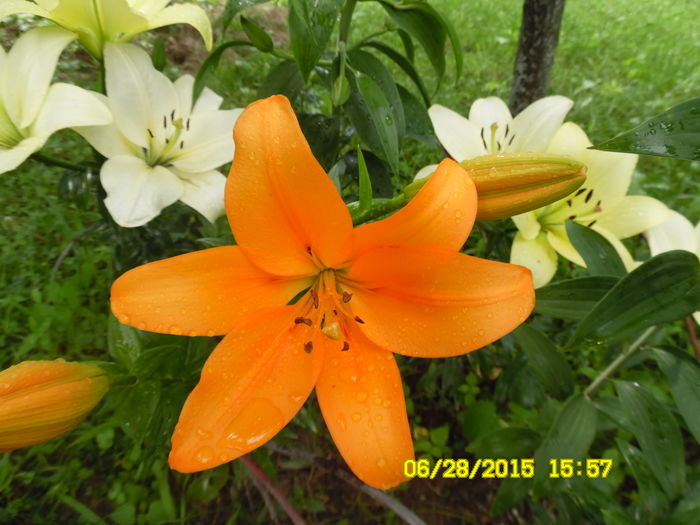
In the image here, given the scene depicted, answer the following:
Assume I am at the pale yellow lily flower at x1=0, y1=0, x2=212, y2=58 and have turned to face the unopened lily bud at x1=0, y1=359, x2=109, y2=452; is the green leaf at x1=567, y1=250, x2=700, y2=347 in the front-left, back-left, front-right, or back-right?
front-left

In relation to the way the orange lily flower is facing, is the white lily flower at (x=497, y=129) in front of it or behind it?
behind

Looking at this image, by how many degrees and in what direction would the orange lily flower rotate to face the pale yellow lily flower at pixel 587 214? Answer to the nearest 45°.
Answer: approximately 135° to its left

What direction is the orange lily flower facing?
toward the camera

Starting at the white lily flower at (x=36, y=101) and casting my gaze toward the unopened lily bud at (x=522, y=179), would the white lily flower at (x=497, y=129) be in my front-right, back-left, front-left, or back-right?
front-left

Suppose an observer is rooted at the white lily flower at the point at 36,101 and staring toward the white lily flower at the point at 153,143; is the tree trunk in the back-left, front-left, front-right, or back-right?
front-left

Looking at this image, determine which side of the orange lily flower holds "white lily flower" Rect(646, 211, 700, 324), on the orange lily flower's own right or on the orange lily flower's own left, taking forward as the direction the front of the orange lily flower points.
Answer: on the orange lily flower's own left

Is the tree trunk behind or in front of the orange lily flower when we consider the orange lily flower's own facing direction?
behind

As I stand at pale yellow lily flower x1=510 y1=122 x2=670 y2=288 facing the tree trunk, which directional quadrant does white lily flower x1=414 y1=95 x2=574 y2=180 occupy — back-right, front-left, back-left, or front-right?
front-left
